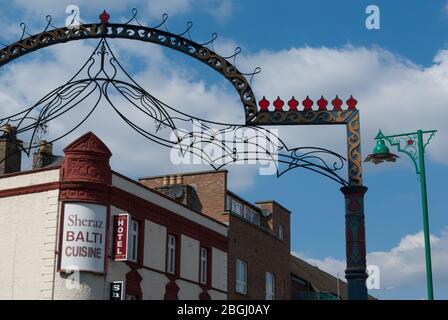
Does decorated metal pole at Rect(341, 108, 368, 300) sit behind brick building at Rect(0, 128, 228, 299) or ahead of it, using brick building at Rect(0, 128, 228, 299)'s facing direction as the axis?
ahead

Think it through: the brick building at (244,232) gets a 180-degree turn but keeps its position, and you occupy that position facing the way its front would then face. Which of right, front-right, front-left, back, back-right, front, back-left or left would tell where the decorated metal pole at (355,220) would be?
back-left

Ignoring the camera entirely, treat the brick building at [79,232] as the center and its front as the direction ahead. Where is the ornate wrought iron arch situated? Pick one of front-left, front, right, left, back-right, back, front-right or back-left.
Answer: front-right

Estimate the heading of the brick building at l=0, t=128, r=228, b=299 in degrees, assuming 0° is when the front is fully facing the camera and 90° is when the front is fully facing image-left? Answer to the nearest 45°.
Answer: approximately 315°

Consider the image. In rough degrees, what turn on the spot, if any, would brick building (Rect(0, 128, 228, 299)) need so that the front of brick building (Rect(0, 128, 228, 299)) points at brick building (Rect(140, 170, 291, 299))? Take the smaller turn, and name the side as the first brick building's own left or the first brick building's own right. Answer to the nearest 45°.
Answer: approximately 90° to the first brick building's own left

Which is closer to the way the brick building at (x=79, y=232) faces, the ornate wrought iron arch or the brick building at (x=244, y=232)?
the ornate wrought iron arch

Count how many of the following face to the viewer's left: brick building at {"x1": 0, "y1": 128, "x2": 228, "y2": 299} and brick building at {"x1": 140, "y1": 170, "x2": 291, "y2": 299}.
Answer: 0

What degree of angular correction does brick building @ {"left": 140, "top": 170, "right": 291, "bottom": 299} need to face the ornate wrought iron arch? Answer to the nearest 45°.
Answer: approximately 45° to its right
